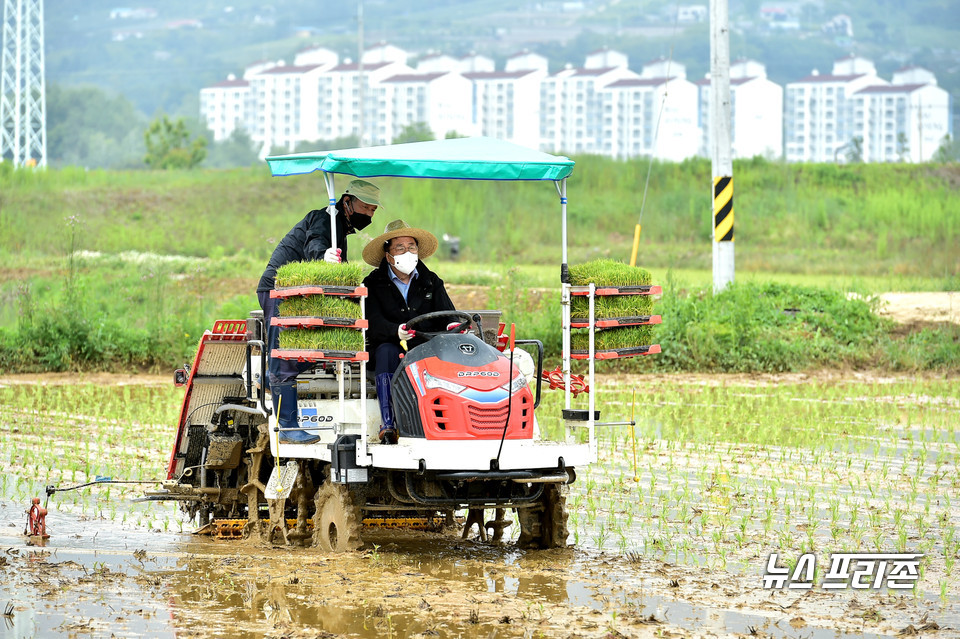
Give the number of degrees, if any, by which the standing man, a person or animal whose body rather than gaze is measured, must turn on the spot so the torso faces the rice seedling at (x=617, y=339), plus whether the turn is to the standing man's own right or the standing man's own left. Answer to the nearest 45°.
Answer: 0° — they already face it

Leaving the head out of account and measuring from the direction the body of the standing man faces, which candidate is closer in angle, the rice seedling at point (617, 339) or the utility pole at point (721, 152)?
the rice seedling

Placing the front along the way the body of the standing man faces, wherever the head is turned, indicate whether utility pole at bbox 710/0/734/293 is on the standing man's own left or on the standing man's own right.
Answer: on the standing man's own left

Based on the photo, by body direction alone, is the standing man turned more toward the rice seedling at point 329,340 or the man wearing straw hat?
the man wearing straw hat

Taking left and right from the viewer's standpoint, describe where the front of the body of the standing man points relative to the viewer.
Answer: facing to the right of the viewer
